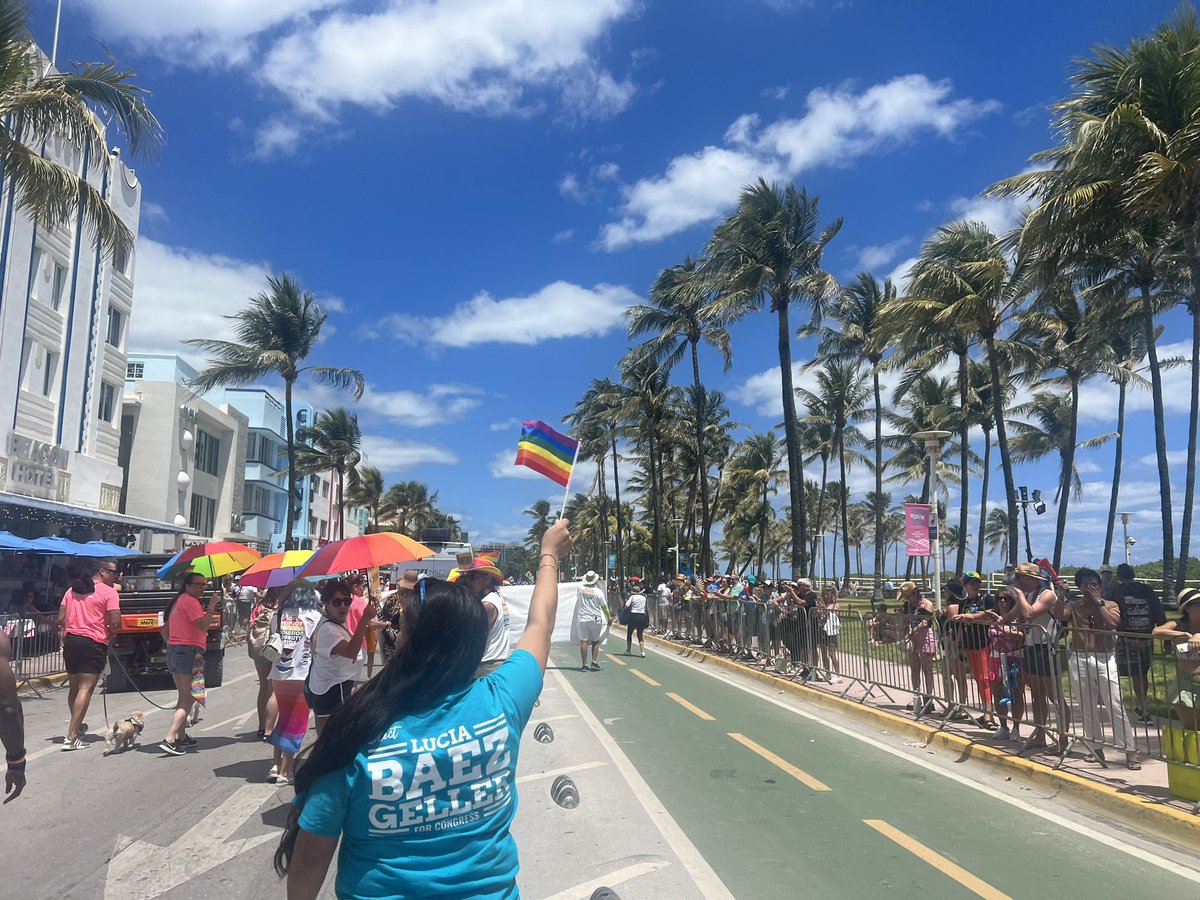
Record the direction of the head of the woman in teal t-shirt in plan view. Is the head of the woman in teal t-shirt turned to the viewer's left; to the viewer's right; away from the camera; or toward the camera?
away from the camera

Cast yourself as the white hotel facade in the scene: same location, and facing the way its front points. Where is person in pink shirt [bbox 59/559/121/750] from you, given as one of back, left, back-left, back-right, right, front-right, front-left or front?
front-right
